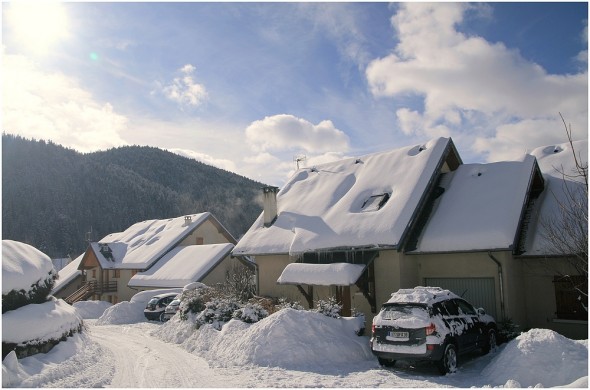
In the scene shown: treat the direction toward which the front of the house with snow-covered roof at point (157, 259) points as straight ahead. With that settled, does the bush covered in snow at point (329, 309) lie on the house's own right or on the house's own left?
on the house's own left

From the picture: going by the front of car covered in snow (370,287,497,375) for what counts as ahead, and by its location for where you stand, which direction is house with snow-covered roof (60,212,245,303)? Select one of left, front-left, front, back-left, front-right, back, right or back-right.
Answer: left

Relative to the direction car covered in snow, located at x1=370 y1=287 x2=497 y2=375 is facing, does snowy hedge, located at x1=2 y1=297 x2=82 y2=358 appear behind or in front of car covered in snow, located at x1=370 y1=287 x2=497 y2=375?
behind

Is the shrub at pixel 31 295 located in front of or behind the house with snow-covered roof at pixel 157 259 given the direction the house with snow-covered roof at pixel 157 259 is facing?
in front

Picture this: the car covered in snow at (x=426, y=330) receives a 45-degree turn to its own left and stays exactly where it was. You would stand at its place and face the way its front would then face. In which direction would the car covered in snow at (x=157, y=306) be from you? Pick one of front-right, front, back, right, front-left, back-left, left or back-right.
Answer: front-left

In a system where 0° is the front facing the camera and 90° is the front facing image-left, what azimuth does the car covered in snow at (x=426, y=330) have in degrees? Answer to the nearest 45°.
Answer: approximately 225°

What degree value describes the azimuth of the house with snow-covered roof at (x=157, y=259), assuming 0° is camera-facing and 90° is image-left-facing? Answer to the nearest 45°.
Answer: approximately 45°

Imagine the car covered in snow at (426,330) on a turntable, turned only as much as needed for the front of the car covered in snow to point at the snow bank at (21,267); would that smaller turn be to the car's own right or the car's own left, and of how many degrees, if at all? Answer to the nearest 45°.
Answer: approximately 135° to the car's own left

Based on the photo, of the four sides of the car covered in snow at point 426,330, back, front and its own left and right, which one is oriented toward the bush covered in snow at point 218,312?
left
